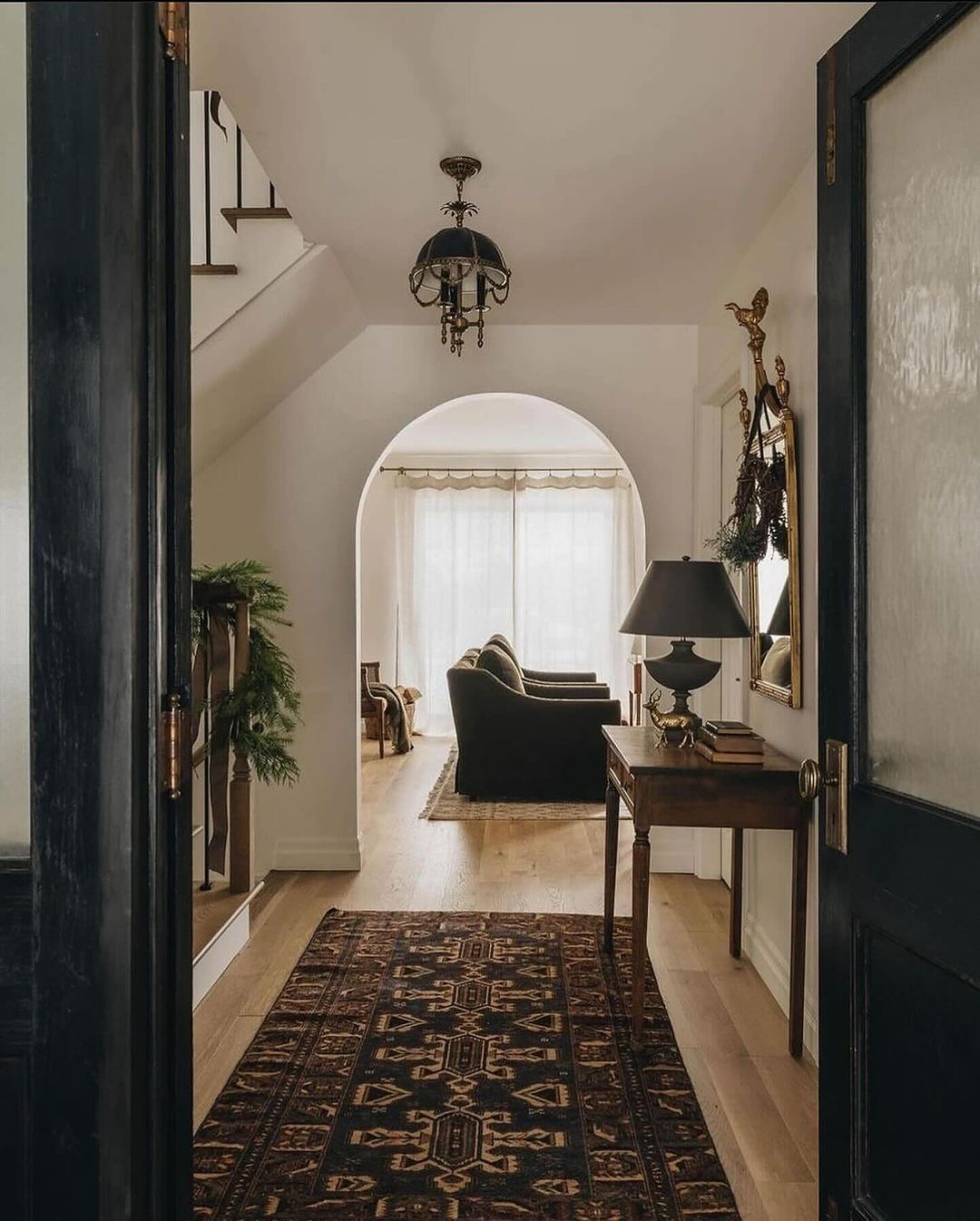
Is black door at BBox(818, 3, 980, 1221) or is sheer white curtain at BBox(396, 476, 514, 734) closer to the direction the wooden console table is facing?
the sheer white curtain

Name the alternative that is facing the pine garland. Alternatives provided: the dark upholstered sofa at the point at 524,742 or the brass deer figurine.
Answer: the brass deer figurine

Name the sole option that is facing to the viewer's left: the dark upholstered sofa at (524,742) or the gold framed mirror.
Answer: the gold framed mirror

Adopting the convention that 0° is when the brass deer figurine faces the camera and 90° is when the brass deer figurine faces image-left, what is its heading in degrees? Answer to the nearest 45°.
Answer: approximately 90°

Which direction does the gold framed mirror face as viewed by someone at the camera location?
facing to the left of the viewer

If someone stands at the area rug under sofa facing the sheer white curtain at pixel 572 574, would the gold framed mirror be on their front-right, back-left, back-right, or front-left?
back-right

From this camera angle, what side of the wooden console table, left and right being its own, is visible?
left

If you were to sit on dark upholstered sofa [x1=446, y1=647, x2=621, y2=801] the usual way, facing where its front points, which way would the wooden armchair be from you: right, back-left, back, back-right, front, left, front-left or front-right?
back-left
